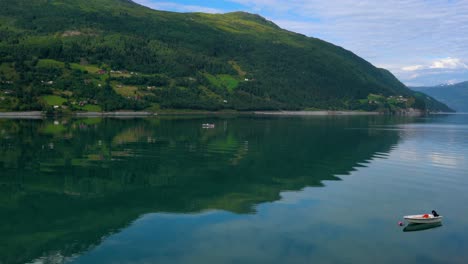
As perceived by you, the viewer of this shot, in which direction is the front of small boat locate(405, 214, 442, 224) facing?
facing to the left of the viewer
